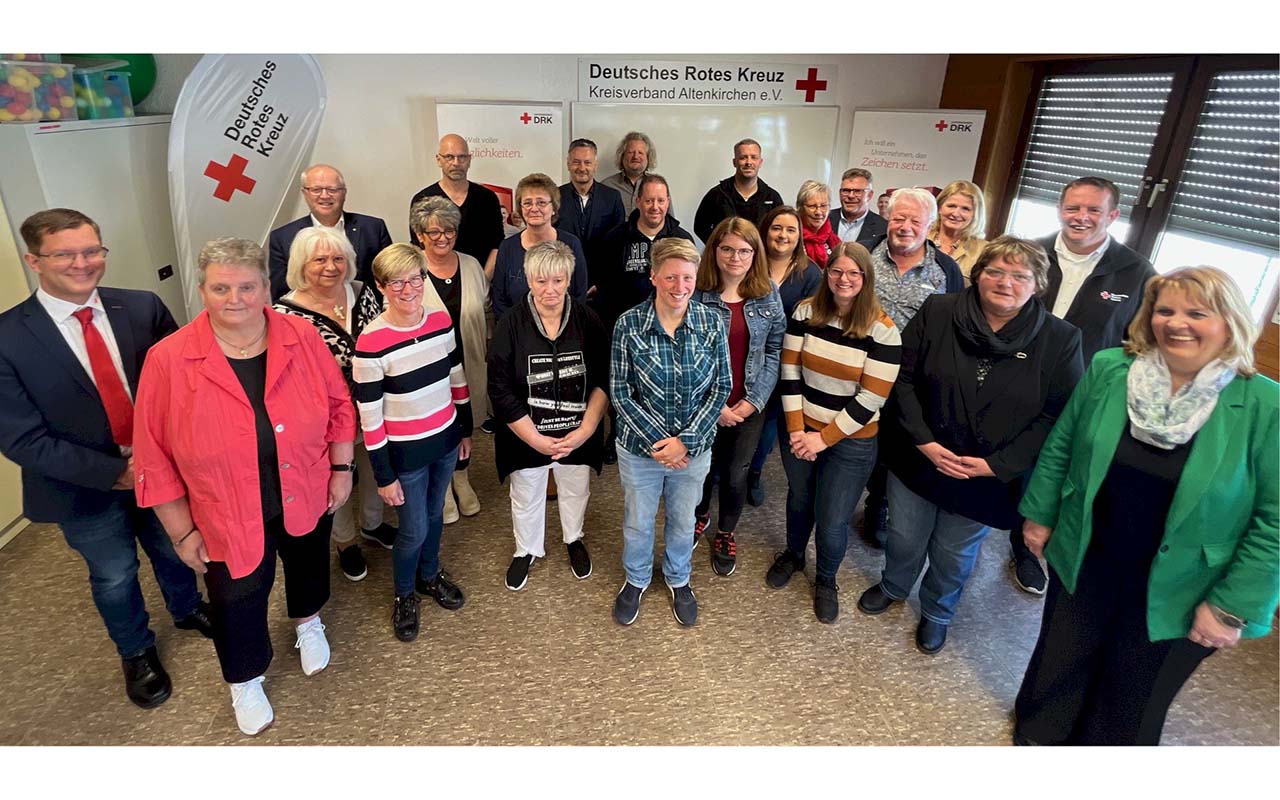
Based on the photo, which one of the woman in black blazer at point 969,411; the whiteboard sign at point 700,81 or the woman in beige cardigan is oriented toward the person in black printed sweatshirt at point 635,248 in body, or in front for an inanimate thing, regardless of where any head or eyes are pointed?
the whiteboard sign

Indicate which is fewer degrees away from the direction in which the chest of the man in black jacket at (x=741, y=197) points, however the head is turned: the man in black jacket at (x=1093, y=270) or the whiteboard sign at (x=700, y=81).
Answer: the man in black jacket

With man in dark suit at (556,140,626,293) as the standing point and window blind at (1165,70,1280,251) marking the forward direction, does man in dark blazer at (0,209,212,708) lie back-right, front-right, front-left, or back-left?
back-right

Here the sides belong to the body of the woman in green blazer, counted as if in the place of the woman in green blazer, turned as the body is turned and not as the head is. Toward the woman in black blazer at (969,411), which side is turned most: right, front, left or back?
right

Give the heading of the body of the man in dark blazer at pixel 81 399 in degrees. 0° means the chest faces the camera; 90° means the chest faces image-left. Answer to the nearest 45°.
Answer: approximately 315°
